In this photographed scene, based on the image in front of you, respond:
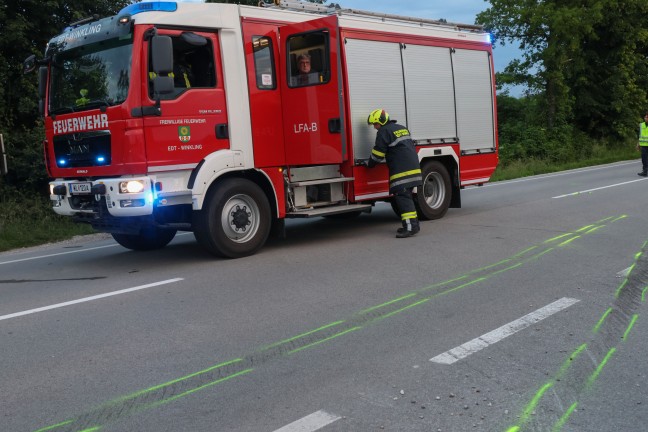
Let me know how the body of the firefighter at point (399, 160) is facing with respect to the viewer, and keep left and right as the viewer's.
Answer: facing away from the viewer and to the left of the viewer

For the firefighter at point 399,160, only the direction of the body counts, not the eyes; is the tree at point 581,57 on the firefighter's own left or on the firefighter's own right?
on the firefighter's own right

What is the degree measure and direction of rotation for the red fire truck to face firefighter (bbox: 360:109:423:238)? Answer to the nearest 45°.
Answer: approximately 135° to its left

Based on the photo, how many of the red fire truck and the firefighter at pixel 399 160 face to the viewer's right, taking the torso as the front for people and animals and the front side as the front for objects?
0

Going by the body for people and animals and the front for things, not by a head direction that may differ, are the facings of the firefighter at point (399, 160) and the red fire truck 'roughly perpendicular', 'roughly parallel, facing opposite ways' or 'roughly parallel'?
roughly perpendicular

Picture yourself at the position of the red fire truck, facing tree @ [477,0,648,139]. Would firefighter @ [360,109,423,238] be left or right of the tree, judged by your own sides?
right

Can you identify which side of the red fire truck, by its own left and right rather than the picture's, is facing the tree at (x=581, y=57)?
back
